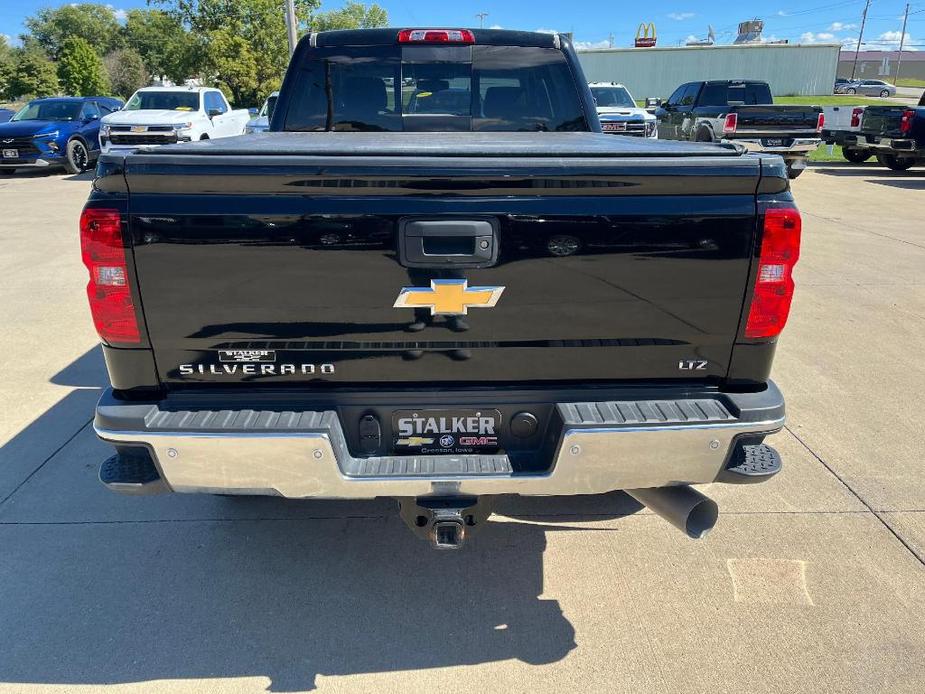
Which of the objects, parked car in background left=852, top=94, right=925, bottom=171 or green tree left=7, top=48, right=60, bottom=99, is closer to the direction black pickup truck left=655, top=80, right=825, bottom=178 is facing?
the green tree

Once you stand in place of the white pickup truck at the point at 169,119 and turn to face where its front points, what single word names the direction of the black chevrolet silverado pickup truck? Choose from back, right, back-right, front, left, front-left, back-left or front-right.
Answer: front-left

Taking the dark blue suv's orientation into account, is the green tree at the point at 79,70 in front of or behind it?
behind

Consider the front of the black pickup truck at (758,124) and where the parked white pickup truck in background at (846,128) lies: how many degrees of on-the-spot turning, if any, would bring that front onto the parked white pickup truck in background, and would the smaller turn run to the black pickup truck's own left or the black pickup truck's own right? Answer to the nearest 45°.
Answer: approximately 90° to the black pickup truck's own right

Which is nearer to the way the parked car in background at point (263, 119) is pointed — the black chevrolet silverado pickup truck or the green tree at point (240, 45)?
the black chevrolet silverado pickup truck

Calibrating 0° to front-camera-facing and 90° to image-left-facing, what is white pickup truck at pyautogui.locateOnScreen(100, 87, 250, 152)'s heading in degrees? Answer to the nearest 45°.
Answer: approximately 45°

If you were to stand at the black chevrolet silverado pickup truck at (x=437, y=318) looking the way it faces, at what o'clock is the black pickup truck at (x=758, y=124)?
The black pickup truck is roughly at 1 o'clock from the black chevrolet silverado pickup truck.

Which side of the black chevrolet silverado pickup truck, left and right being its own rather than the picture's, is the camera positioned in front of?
back

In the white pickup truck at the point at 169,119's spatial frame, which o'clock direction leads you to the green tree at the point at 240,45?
The green tree is roughly at 5 o'clock from the white pickup truck.

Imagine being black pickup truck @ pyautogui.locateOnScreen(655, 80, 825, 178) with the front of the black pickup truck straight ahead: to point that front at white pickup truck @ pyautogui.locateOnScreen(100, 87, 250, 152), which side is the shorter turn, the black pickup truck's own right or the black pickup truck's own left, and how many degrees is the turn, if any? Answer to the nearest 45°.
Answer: approximately 45° to the black pickup truck's own left

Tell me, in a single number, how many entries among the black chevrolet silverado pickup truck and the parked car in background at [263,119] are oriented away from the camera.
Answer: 1

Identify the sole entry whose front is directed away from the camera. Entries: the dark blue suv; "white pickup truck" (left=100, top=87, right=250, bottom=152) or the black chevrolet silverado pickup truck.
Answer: the black chevrolet silverado pickup truck

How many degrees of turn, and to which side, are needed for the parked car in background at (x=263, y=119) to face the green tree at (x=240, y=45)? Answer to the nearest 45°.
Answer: approximately 135° to its right
